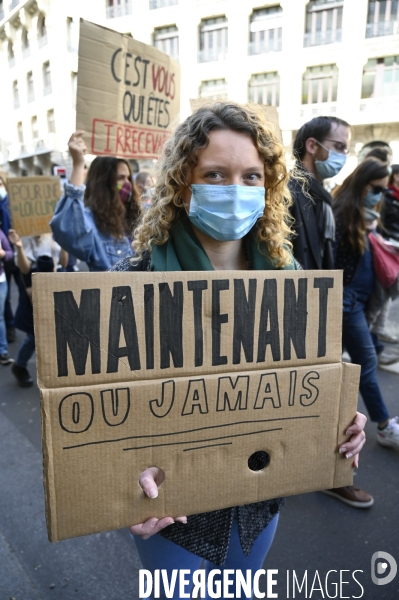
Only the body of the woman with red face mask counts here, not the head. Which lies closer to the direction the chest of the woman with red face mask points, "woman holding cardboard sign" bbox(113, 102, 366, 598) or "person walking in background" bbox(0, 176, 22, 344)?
the woman holding cardboard sign

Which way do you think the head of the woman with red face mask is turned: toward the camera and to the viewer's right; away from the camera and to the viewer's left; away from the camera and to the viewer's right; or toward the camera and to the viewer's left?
toward the camera and to the viewer's right

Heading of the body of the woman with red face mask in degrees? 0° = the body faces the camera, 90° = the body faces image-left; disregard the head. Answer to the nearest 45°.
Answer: approximately 315°

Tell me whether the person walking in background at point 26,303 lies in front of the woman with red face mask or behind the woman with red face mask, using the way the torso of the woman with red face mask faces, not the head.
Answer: behind
